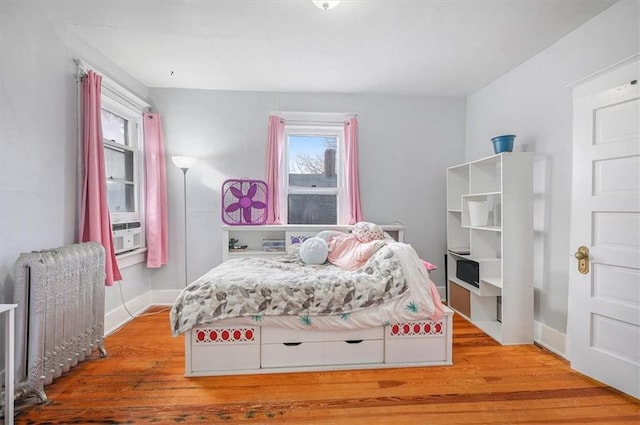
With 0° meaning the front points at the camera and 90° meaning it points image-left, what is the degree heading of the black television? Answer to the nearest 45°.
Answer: approximately 45°

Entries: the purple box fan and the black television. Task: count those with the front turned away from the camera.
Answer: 0

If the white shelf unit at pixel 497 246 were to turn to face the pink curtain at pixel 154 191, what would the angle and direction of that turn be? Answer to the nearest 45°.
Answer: approximately 45° to its right

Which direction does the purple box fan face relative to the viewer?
toward the camera

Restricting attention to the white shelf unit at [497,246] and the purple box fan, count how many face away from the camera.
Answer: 0

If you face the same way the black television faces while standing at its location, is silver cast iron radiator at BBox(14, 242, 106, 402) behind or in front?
in front

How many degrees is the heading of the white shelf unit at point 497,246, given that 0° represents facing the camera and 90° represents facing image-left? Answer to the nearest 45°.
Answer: approximately 45°

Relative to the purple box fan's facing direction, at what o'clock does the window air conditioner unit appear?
The window air conditioner unit is roughly at 3 o'clock from the purple box fan.

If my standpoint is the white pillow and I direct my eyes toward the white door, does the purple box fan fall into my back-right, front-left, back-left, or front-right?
back-left
